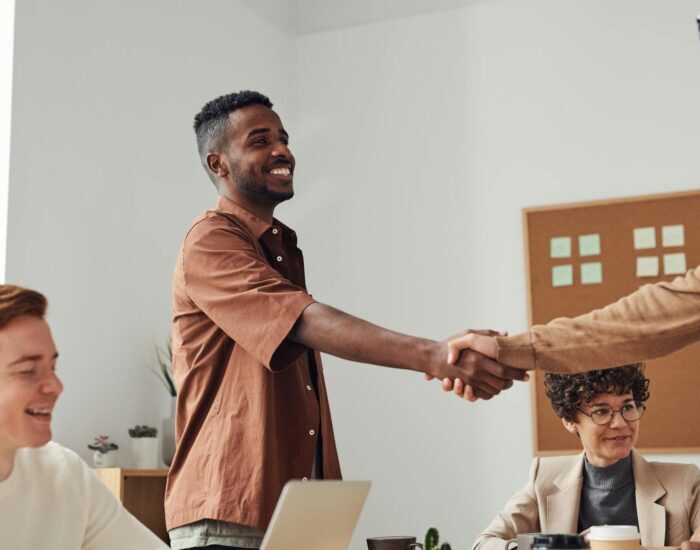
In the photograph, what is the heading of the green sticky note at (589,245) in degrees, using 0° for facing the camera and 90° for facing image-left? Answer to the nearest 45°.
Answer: approximately 0°

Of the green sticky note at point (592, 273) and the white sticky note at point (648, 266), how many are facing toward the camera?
2

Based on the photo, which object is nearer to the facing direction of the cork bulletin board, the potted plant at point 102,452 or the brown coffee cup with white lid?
the brown coffee cup with white lid

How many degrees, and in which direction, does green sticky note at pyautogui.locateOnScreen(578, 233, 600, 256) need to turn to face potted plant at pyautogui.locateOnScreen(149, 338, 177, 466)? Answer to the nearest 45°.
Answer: approximately 45° to its right

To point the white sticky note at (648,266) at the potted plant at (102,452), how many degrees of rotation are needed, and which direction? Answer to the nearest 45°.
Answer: approximately 45° to its right

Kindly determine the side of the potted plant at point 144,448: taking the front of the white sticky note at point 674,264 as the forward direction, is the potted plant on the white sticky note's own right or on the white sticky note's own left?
on the white sticky note's own right
